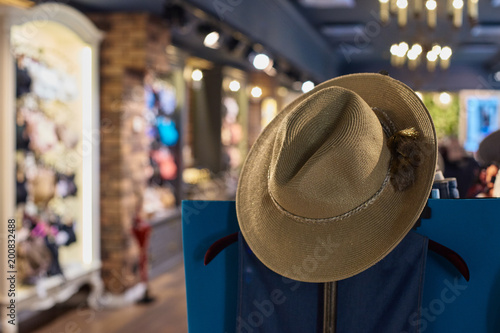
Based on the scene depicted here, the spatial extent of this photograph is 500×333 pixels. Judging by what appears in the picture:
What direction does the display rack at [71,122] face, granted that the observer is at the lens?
facing the viewer and to the right of the viewer

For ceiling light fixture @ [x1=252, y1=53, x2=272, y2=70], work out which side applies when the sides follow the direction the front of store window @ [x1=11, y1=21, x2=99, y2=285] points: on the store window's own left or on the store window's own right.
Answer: on the store window's own left

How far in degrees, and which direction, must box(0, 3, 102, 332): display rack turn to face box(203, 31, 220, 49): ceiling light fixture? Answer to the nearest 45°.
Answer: approximately 45° to its left

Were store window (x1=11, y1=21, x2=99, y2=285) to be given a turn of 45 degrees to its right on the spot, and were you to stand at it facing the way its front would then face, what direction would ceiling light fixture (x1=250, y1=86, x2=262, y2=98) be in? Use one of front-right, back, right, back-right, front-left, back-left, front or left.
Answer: back-left

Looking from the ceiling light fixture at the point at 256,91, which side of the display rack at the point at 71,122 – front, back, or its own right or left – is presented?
left

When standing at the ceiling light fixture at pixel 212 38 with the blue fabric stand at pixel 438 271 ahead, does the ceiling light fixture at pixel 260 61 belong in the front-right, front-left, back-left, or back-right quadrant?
back-left

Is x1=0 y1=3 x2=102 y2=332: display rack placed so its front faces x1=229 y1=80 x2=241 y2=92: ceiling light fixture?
no

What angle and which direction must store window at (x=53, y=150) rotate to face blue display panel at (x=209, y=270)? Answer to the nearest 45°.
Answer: approximately 45° to its right

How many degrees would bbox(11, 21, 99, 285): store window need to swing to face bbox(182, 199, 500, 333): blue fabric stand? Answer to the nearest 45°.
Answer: approximately 45° to its right

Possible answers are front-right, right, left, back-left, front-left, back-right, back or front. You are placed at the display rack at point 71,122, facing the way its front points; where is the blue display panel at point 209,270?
front-right

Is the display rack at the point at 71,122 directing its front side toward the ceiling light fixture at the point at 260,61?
no

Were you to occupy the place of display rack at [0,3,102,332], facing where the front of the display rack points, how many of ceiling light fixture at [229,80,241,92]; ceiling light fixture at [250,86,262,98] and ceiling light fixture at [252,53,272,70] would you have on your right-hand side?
0
